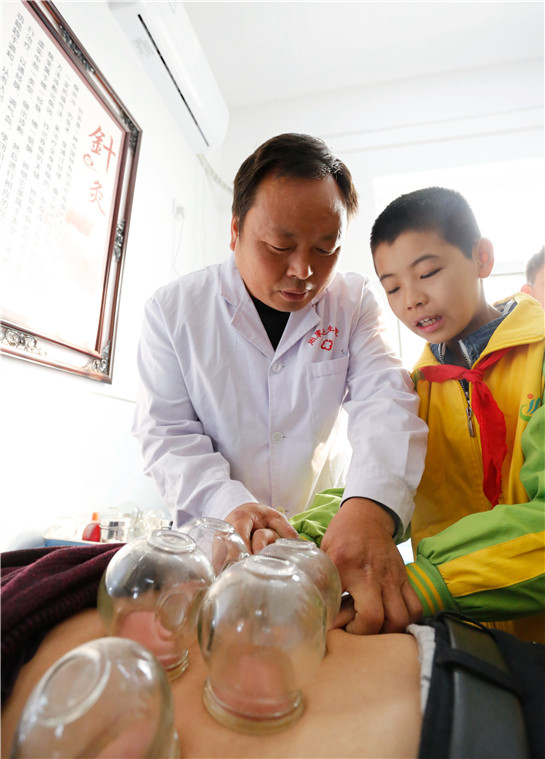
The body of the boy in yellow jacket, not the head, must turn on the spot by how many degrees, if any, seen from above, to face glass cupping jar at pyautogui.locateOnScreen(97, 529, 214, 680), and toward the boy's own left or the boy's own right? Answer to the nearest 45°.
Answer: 0° — they already face it

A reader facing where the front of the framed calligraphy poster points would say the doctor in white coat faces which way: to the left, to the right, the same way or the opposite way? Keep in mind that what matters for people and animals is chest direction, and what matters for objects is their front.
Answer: to the right

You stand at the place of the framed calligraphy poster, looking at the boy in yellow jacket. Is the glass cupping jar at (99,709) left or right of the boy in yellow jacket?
right

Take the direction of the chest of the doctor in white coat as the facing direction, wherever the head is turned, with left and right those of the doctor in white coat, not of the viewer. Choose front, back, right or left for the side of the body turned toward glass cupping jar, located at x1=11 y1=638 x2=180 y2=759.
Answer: front

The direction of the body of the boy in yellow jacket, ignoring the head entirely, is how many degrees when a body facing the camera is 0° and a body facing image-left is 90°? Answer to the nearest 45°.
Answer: approximately 45°

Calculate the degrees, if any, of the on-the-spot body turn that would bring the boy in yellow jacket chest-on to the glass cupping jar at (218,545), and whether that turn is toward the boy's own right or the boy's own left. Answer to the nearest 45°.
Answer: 0° — they already face it

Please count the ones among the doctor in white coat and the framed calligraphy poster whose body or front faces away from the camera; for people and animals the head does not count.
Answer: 0

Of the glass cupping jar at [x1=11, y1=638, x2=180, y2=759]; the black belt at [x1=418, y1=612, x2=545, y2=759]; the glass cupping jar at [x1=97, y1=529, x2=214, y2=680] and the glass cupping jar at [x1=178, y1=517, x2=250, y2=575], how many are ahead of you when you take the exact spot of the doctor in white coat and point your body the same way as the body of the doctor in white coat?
4

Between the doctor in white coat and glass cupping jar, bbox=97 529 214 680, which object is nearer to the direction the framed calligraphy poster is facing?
the doctor in white coat

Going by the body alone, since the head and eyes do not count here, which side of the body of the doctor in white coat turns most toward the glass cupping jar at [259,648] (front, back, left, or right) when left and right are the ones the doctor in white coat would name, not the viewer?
front

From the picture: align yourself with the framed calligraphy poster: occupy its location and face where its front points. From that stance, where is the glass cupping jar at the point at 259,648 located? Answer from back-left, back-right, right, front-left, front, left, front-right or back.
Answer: front-right

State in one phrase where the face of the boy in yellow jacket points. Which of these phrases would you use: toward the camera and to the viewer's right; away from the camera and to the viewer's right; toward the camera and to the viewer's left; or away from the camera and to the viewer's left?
toward the camera and to the viewer's left

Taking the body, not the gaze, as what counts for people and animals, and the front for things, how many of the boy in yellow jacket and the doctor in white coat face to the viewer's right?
0
